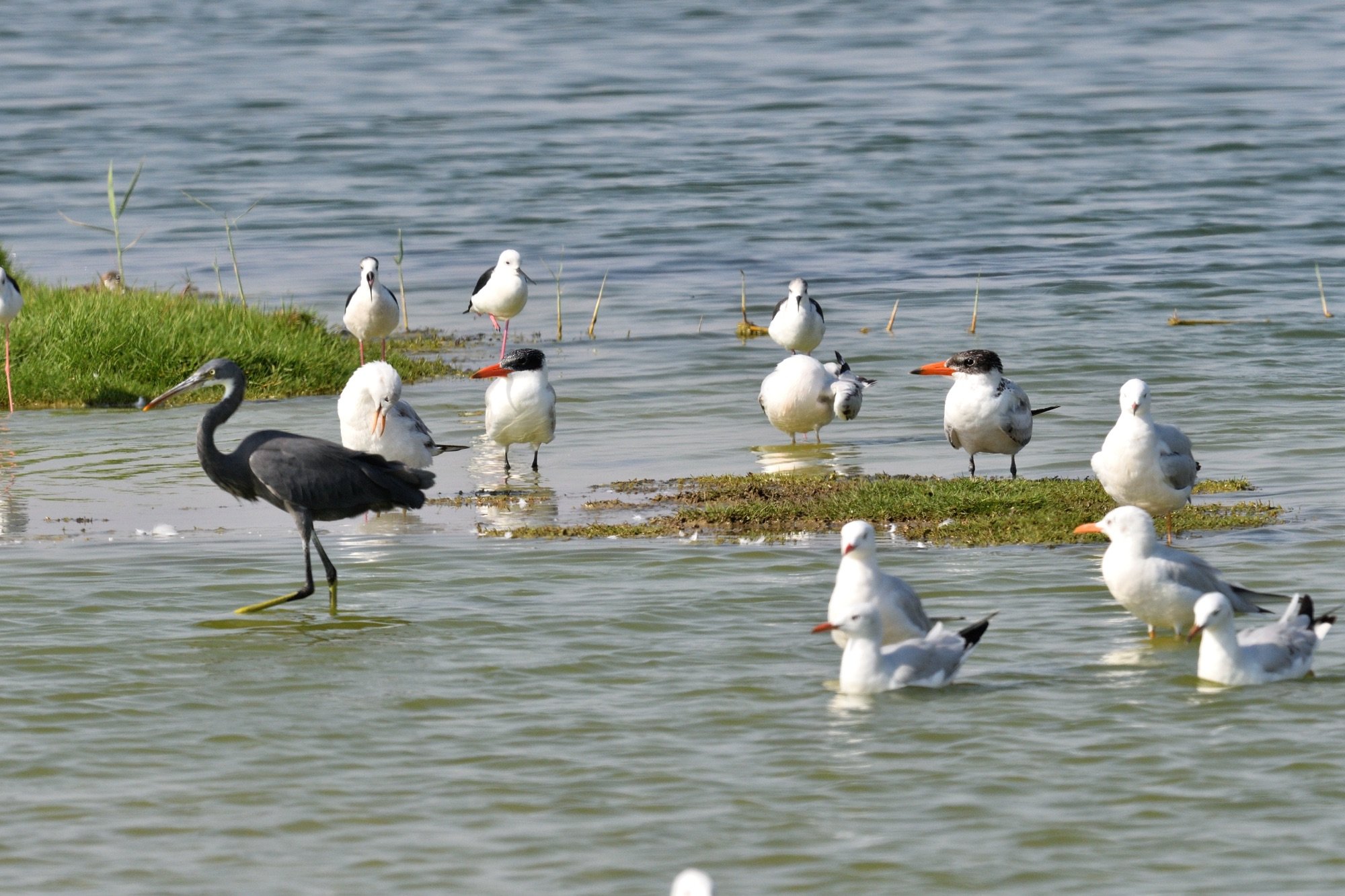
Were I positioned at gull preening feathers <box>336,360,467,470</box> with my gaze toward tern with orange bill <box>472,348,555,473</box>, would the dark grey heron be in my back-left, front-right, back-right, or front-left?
back-right

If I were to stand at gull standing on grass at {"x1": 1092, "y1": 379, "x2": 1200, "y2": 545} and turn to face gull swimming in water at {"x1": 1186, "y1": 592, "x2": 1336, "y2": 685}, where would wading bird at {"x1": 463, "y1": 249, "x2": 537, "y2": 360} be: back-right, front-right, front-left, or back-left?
back-right

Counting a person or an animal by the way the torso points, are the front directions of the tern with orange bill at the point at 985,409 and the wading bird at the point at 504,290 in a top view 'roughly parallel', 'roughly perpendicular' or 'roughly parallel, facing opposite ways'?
roughly perpendicular

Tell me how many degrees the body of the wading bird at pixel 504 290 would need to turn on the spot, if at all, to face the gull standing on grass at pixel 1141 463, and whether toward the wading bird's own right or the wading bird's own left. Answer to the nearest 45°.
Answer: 0° — it already faces it

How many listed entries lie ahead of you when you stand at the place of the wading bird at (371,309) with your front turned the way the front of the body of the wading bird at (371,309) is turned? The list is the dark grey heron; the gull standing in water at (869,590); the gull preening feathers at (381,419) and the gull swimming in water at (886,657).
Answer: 4

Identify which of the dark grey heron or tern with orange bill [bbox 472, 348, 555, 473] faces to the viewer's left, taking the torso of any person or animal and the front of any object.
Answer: the dark grey heron

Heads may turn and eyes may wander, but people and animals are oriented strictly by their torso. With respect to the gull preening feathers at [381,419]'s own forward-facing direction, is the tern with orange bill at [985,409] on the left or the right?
on its left

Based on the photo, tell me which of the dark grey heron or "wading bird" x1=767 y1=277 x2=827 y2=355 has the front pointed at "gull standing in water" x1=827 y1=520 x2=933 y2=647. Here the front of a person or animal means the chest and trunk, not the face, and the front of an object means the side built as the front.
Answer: the wading bird

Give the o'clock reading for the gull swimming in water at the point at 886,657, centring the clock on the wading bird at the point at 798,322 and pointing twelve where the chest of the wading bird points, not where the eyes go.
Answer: The gull swimming in water is roughly at 12 o'clock from the wading bird.

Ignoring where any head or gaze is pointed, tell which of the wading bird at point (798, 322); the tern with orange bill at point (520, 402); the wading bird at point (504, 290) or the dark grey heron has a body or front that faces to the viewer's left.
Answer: the dark grey heron

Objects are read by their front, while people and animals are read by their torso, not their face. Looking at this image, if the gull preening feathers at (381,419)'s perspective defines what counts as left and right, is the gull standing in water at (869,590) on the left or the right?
on its left
